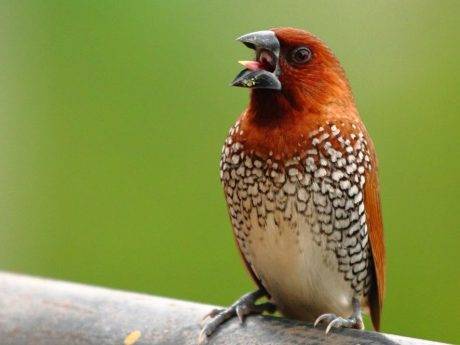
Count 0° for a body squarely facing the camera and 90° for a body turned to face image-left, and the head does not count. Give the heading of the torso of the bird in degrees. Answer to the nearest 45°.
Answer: approximately 45°
